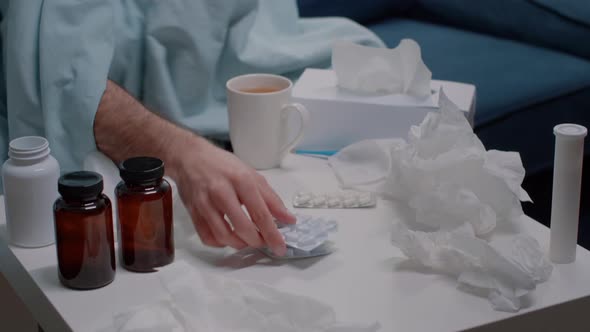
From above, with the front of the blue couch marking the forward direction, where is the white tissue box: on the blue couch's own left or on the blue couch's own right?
on the blue couch's own right

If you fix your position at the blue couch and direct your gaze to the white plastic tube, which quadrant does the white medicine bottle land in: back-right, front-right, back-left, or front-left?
front-right

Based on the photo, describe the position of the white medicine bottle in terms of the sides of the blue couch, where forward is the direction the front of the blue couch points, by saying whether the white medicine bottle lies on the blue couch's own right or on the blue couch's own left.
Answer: on the blue couch's own right

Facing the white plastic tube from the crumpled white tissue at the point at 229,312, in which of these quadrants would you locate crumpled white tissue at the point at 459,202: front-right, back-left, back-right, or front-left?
front-left

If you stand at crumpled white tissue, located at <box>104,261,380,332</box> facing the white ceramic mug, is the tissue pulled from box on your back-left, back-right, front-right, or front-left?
front-right

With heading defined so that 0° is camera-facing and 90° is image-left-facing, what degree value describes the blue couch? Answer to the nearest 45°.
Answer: approximately 315°
